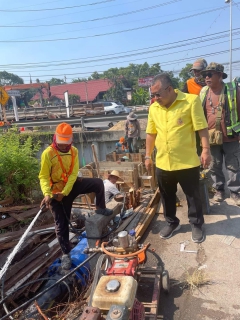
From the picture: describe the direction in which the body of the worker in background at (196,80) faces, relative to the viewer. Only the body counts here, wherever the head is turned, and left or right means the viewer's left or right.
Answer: facing the viewer and to the left of the viewer

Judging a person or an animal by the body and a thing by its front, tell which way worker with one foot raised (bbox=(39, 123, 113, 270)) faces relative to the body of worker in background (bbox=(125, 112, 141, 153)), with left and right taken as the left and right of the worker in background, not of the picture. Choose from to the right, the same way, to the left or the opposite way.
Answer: the same way

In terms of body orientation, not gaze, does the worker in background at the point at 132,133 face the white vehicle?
no

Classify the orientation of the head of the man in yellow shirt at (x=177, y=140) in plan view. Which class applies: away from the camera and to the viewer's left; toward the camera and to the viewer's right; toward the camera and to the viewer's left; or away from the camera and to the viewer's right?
toward the camera and to the viewer's left

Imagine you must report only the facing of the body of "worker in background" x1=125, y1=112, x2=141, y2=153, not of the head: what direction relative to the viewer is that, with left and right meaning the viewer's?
facing the viewer

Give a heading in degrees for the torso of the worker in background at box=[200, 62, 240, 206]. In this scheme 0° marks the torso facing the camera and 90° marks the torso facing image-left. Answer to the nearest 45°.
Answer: approximately 45°

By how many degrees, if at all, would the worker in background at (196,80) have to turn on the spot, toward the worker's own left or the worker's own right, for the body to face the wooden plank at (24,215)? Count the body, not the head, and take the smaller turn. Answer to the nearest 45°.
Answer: approximately 45° to the worker's own right

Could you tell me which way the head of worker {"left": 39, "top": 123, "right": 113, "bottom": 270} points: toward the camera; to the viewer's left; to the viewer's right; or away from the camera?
toward the camera

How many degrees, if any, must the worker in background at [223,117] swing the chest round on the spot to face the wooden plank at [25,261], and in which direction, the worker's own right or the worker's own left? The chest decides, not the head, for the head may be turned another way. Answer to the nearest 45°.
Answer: approximately 45° to the worker's own right

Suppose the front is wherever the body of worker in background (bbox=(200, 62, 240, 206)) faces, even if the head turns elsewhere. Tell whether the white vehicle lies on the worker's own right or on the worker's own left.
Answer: on the worker's own right

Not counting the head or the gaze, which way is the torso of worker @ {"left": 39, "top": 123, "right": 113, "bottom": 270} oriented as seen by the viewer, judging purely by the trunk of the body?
toward the camera

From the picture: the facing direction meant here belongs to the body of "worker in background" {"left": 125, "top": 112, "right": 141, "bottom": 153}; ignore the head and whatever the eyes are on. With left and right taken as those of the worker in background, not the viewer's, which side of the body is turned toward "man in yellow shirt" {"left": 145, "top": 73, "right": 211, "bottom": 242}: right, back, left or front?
front

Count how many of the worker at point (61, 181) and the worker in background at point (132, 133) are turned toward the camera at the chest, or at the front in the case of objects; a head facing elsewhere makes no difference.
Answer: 2
